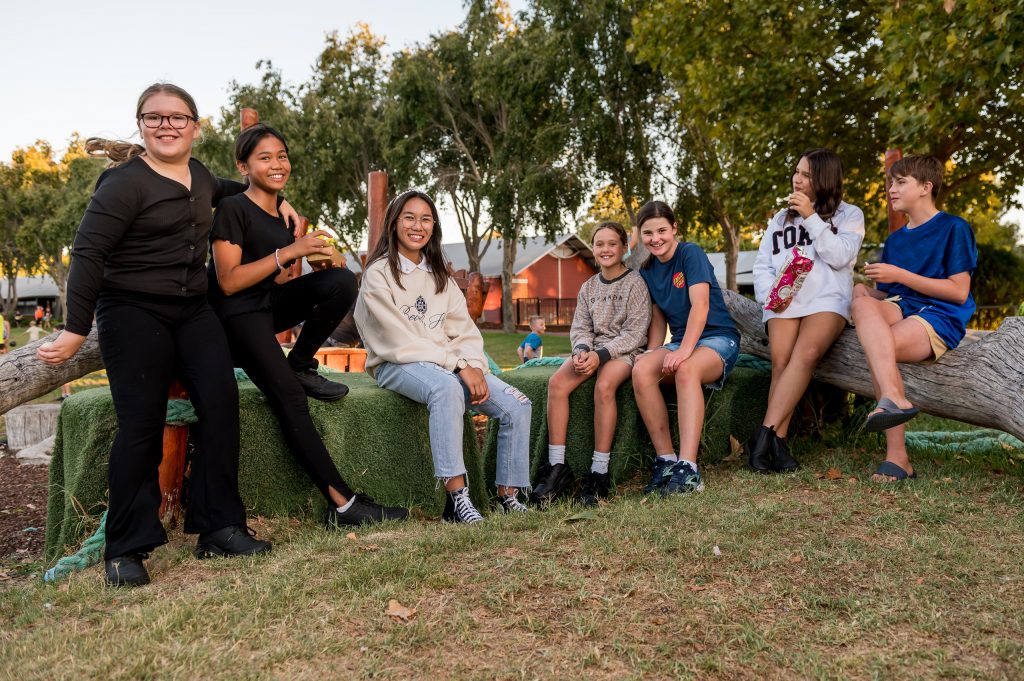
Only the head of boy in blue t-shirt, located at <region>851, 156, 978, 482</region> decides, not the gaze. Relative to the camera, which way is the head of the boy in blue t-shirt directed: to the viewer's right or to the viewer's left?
to the viewer's left

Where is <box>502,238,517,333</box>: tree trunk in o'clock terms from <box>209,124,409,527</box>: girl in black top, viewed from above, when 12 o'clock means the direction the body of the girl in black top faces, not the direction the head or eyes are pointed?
The tree trunk is roughly at 8 o'clock from the girl in black top.

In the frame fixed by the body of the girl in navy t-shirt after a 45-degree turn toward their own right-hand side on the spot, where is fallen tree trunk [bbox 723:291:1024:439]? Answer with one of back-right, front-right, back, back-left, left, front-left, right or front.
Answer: back

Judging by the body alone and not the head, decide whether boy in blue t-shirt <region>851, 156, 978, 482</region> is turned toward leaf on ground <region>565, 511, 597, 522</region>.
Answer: yes

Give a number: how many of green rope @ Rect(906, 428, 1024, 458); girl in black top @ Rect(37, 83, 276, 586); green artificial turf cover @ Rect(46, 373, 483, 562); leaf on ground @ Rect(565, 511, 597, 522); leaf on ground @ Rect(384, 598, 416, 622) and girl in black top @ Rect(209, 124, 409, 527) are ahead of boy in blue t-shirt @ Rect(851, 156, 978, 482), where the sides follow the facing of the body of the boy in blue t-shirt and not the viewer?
5

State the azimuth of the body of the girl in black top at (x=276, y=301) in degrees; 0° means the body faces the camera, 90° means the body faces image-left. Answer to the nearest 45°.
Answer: approximately 315°

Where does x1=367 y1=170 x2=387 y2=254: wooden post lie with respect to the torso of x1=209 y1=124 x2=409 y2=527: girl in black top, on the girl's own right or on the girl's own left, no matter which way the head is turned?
on the girl's own left

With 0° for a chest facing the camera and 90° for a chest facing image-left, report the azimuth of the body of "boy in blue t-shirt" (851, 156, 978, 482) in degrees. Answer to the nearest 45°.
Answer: approximately 45°
